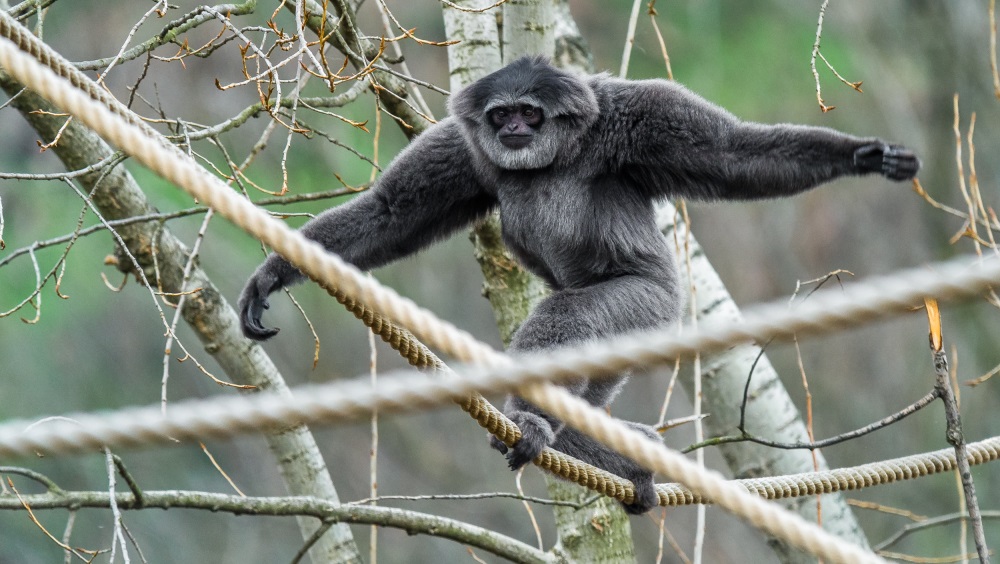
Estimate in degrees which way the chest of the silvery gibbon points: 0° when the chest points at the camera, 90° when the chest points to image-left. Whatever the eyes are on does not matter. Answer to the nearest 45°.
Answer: approximately 45°
